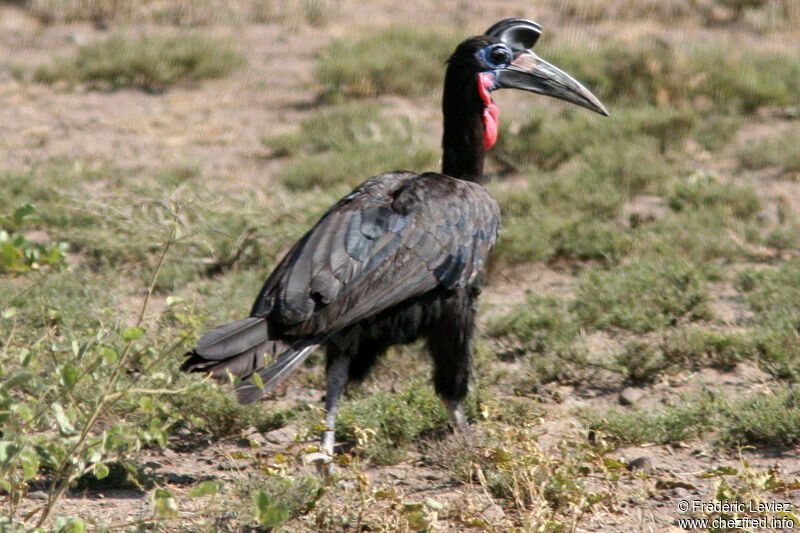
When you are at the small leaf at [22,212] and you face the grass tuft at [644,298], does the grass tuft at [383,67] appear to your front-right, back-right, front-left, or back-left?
front-left

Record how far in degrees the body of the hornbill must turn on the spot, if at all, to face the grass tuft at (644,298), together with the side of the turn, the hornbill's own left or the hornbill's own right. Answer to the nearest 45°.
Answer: approximately 45° to the hornbill's own left

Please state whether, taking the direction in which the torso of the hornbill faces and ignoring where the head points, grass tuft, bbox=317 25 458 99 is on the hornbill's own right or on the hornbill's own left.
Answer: on the hornbill's own left

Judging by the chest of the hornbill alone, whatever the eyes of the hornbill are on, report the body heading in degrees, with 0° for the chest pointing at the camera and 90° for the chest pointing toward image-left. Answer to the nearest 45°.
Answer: approximately 270°

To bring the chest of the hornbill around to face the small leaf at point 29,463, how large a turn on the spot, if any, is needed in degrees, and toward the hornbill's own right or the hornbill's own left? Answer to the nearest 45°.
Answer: approximately 135° to the hornbill's own right

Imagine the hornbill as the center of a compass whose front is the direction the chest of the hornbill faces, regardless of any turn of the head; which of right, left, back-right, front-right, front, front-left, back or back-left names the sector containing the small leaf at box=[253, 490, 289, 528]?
right

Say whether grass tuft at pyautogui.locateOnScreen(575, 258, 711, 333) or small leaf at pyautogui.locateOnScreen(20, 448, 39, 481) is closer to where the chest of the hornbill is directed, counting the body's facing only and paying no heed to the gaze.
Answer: the grass tuft

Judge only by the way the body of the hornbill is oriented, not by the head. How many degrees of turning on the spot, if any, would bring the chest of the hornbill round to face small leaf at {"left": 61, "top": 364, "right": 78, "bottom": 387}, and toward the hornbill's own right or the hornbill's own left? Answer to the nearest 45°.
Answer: approximately 135° to the hornbill's own right

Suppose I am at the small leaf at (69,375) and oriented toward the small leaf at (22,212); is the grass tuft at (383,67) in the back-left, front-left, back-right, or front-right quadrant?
front-right
